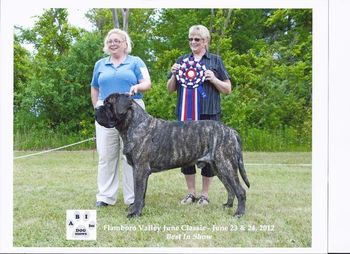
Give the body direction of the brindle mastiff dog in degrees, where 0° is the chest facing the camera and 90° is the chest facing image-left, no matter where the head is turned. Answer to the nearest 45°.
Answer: approximately 90°
